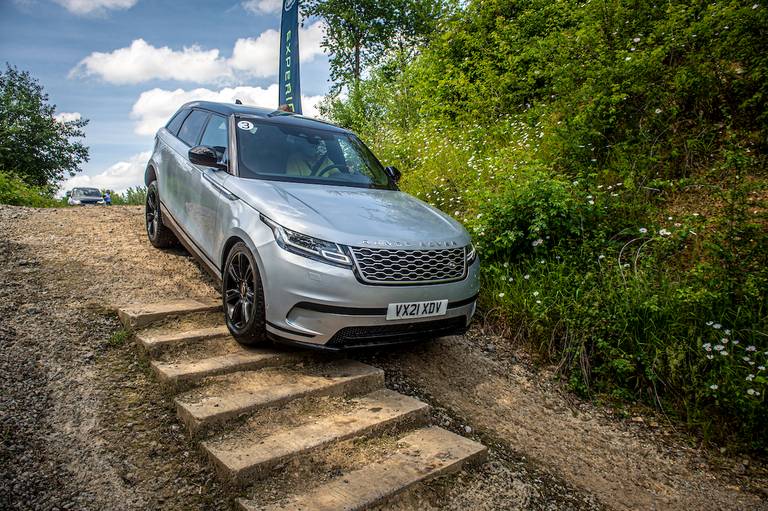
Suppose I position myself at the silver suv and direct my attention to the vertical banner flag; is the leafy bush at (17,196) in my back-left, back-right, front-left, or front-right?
front-left

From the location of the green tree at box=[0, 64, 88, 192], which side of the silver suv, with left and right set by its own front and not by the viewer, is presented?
back

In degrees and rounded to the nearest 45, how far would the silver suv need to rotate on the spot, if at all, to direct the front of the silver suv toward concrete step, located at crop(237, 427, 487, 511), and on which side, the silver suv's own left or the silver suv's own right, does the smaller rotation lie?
approximately 45° to the silver suv's own right

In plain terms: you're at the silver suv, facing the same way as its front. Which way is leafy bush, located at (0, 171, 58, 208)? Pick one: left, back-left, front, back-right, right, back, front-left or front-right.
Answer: back

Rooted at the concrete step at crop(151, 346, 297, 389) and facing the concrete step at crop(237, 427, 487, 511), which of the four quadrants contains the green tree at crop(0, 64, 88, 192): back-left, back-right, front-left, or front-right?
back-left

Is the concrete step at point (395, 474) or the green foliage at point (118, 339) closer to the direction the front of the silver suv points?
the concrete step

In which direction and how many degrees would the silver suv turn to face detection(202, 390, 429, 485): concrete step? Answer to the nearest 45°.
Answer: approximately 45° to its right

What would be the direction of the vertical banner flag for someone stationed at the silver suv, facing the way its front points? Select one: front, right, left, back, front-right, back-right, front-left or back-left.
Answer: back-left

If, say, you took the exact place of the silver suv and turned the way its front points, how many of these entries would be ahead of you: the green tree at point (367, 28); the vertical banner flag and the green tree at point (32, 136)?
0

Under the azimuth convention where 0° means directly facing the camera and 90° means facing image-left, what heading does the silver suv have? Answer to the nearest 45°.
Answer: approximately 315°

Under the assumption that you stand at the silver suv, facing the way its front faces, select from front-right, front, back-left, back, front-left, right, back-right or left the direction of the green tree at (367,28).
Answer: back-left

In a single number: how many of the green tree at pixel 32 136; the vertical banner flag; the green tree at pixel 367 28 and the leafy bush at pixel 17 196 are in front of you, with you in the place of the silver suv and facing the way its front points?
0

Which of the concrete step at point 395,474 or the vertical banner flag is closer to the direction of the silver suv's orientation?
the concrete step
